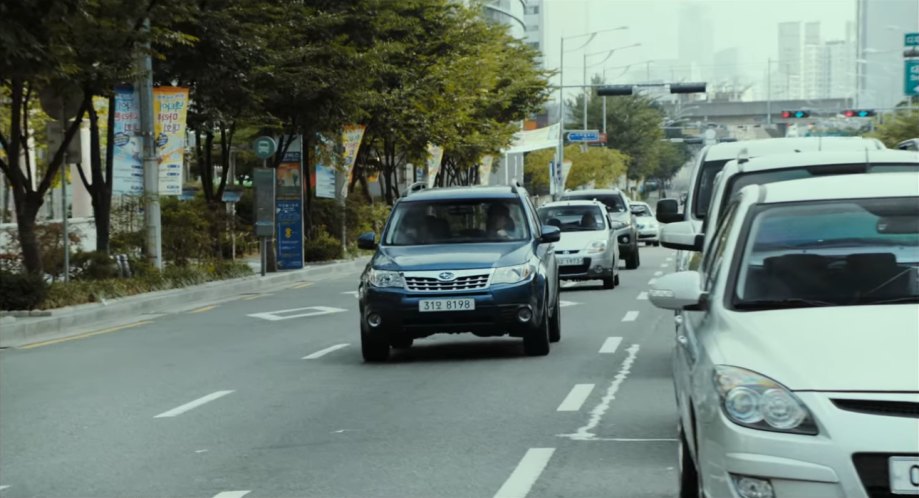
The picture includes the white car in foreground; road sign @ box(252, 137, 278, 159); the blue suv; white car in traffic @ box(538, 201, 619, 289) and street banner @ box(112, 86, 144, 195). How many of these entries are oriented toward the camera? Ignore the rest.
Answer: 5

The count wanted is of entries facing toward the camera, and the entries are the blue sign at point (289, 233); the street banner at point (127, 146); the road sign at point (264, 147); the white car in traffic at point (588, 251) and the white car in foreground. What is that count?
5

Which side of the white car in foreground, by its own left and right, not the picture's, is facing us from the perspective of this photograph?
front

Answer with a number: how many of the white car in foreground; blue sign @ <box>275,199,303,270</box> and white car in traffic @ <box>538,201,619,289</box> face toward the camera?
3

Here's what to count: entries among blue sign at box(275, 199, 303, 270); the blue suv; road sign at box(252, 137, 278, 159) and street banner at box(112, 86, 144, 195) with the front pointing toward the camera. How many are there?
4

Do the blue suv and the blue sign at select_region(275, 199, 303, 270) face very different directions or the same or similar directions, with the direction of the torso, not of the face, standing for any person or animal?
same or similar directions

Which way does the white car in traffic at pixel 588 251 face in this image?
toward the camera

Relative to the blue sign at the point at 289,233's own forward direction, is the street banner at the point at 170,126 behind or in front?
in front
